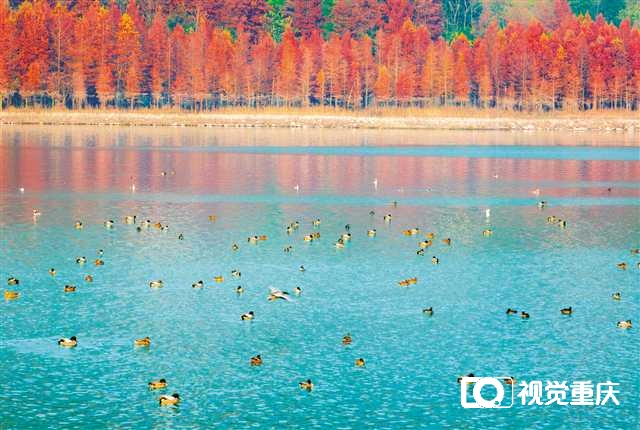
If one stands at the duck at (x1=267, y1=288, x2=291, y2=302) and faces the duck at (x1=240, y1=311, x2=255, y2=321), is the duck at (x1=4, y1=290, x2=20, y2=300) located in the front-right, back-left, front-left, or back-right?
front-right

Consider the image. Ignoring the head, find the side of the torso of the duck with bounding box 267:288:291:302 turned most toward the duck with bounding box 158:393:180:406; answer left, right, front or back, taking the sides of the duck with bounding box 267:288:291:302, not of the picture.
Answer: left

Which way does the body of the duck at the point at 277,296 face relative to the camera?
to the viewer's left

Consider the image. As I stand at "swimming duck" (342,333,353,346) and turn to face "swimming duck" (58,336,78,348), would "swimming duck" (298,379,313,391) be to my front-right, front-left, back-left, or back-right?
front-left
